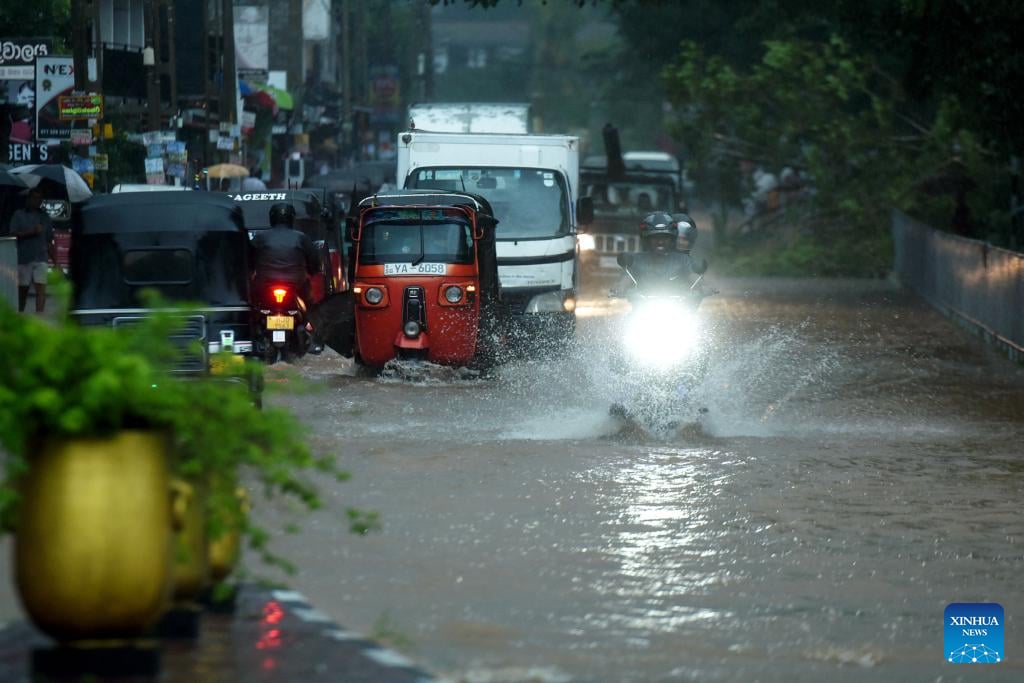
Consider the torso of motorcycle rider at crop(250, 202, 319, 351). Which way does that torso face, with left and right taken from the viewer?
facing away from the viewer

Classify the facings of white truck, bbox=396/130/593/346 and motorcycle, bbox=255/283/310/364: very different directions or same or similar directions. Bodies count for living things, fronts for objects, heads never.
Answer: very different directions

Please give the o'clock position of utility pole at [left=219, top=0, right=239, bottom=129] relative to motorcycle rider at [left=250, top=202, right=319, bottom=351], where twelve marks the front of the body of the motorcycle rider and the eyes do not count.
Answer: The utility pole is roughly at 12 o'clock from the motorcycle rider.

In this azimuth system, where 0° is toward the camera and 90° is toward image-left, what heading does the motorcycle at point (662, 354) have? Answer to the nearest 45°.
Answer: approximately 0°

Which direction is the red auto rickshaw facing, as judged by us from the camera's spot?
facing the viewer

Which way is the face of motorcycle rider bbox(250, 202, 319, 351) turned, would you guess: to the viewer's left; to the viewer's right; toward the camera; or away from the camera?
away from the camera

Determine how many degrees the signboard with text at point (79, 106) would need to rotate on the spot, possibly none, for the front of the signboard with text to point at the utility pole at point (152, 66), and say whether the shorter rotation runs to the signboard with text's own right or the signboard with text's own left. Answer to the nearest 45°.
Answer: approximately 180°

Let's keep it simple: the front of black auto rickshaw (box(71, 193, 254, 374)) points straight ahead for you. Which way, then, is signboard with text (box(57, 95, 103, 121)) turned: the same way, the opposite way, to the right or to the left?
the opposite way

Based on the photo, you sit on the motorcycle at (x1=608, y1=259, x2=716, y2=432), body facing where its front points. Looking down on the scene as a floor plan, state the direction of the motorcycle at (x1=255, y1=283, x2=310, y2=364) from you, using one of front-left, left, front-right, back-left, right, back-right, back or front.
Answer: back-right

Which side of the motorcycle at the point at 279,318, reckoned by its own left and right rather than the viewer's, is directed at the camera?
back

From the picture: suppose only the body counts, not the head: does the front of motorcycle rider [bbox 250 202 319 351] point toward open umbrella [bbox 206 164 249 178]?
yes

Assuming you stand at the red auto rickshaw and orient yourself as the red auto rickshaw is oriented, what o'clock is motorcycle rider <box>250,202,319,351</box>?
The motorcycle rider is roughly at 3 o'clock from the red auto rickshaw.

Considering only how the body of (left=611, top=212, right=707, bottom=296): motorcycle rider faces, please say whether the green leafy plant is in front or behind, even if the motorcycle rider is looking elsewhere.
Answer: in front

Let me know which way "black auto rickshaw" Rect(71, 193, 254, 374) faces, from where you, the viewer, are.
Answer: facing away from the viewer

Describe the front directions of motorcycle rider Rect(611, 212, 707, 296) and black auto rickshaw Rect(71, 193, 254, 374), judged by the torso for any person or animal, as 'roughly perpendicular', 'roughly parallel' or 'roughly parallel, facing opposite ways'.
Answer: roughly parallel, facing opposite ways

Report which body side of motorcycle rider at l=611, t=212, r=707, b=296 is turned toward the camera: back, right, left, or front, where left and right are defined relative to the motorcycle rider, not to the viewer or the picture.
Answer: front

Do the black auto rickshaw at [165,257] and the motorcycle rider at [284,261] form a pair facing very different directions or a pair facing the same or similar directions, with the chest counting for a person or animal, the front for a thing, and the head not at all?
same or similar directions
